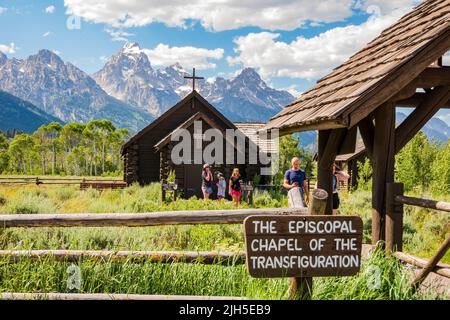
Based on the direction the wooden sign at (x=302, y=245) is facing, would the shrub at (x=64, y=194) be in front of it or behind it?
behind

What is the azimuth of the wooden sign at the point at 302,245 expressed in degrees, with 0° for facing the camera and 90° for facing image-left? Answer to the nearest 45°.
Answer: approximately 0°

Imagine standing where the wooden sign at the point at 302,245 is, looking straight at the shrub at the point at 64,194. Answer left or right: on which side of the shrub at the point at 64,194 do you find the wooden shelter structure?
right

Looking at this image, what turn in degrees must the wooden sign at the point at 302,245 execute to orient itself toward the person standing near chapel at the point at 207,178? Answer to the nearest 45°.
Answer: approximately 180°
